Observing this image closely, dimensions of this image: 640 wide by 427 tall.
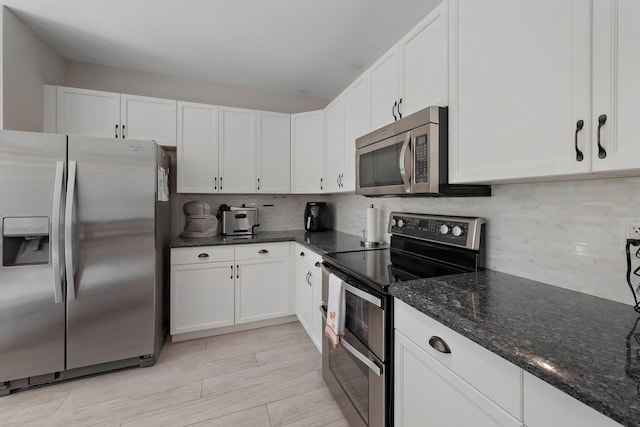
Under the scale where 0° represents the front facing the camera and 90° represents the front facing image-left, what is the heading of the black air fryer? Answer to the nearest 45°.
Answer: approximately 45°

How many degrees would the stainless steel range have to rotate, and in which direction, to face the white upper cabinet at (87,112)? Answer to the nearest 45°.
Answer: approximately 45° to its right

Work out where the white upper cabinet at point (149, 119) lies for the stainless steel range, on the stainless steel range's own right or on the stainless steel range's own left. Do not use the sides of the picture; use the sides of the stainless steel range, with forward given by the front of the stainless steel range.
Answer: on the stainless steel range's own right

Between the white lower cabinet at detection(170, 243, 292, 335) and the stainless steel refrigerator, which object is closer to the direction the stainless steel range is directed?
the stainless steel refrigerator

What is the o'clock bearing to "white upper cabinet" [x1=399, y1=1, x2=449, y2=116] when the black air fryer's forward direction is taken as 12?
The white upper cabinet is roughly at 10 o'clock from the black air fryer.

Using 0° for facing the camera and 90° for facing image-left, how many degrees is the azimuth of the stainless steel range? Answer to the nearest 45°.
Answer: approximately 45°

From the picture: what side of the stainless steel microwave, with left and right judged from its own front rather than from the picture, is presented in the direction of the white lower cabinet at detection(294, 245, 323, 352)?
right
